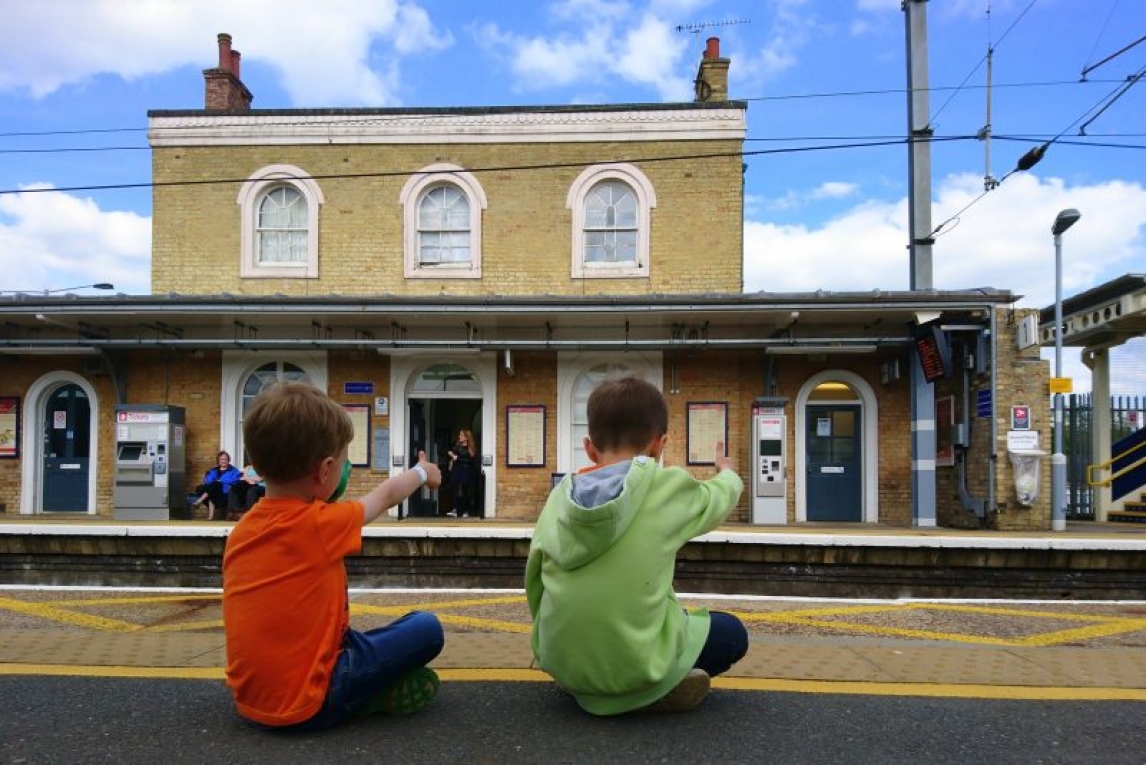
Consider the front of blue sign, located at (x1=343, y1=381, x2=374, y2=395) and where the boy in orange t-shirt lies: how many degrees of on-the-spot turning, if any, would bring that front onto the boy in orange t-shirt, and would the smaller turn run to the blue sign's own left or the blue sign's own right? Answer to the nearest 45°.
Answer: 0° — it already faces them

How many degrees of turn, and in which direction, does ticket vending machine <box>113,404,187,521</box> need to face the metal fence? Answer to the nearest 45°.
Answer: approximately 90° to its left

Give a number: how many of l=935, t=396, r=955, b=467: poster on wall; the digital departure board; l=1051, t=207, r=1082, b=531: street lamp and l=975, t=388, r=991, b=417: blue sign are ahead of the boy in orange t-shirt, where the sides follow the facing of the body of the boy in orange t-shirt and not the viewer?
4

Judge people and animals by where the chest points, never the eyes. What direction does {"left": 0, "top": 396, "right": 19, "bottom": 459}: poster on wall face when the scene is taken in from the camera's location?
facing the viewer

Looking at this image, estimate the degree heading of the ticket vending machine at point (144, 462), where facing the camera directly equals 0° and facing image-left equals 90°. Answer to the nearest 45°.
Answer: approximately 0°

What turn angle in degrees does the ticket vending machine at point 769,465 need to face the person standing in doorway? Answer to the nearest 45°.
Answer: approximately 90° to its right

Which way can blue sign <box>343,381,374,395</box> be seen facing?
toward the camera

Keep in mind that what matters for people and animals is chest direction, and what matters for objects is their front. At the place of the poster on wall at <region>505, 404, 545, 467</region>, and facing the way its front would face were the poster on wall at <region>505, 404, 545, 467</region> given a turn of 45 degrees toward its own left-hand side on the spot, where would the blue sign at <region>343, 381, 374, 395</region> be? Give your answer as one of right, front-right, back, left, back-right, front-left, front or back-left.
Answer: back-right

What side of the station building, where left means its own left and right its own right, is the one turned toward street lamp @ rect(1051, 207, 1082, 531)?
left

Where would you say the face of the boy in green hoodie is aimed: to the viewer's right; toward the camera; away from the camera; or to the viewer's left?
away from the camera

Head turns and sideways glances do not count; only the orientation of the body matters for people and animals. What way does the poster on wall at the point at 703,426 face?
toward the camera

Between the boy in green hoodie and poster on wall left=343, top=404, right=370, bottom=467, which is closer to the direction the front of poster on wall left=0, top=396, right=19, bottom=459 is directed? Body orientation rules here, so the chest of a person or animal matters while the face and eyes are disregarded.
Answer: the boy in green hoodie
